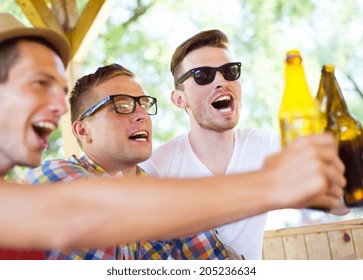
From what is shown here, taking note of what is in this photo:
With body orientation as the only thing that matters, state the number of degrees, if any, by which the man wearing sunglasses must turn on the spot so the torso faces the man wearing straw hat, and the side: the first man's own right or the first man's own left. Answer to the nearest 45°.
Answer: approximately 45° to the first man's own right

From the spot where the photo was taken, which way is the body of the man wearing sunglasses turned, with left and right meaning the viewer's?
facing the viewer and to the right of the viewer
